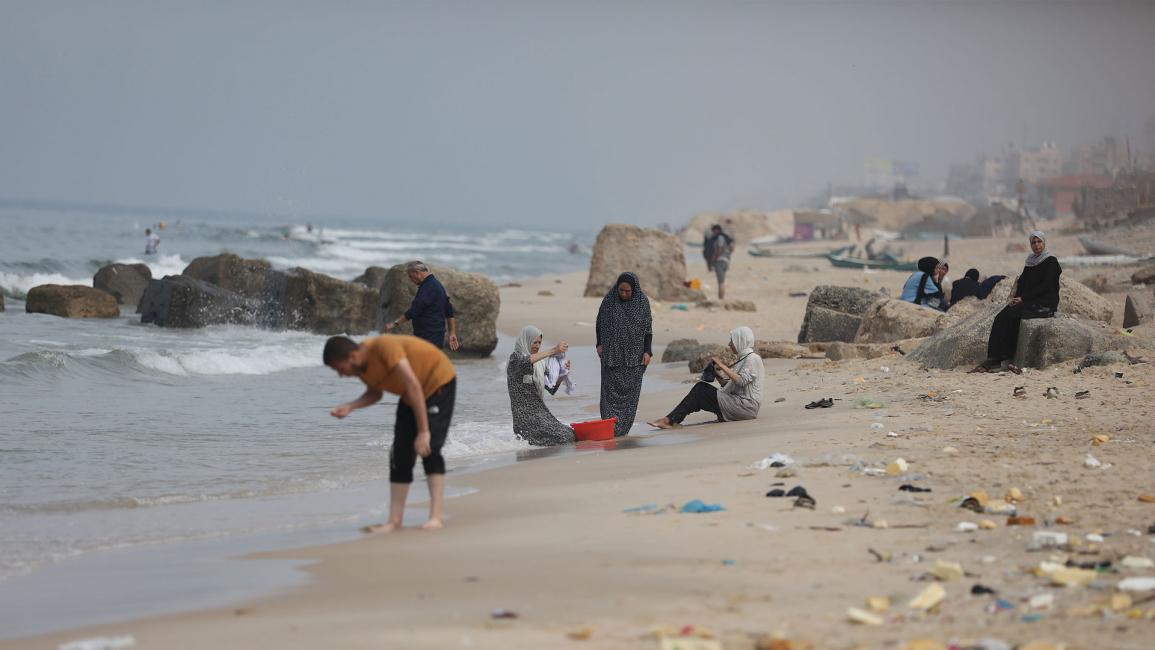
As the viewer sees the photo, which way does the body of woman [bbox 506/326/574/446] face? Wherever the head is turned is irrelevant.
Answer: to the viewer's right

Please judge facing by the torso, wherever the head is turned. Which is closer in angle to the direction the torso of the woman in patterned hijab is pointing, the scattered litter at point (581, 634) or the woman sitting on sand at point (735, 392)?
the scattered litter

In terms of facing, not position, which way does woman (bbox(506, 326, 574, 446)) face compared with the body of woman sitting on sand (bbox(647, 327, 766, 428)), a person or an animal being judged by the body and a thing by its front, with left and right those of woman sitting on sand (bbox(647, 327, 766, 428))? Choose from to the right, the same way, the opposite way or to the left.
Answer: the opposite way

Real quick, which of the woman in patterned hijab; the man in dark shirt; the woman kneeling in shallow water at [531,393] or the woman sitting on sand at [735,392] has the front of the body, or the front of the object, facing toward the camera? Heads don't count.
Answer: the woman in patterned hijab

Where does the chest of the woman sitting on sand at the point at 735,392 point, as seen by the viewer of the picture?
to the viewer's left

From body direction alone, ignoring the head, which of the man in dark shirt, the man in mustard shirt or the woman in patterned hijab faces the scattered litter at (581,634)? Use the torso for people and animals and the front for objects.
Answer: the woman in patterned hijab

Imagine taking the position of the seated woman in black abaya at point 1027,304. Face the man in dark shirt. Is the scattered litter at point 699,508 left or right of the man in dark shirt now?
left

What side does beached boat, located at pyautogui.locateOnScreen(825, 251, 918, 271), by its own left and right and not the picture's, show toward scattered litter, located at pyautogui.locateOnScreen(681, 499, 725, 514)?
left

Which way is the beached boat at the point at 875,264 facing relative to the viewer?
to the viewer's left

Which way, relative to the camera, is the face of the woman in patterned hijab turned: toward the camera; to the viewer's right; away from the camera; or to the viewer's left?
toward the camera

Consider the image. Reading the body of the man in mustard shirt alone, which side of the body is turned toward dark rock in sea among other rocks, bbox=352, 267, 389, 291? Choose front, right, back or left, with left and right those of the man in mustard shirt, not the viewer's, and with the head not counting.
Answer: right
